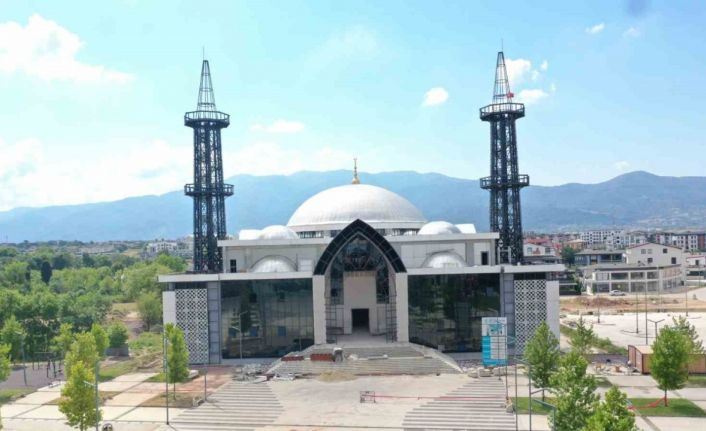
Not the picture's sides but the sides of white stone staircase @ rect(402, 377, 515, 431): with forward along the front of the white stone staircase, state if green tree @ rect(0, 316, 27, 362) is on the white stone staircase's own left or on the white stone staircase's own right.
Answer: on the white stone staircase's own right

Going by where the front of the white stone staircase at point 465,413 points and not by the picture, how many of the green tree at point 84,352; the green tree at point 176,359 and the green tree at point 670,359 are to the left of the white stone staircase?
1

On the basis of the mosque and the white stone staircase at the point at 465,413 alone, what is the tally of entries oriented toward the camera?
2

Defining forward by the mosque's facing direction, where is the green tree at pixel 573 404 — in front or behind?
in front

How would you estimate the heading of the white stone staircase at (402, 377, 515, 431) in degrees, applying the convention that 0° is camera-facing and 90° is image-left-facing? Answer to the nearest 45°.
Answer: approximately 0°

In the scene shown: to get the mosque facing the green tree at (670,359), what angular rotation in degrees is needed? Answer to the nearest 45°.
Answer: approximately 45° to its left

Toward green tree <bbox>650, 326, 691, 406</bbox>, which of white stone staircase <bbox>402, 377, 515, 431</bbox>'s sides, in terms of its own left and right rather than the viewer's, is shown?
left

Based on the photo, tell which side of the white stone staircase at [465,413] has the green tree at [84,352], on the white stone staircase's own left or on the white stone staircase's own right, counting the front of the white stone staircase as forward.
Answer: on the white stone staircase's own right
